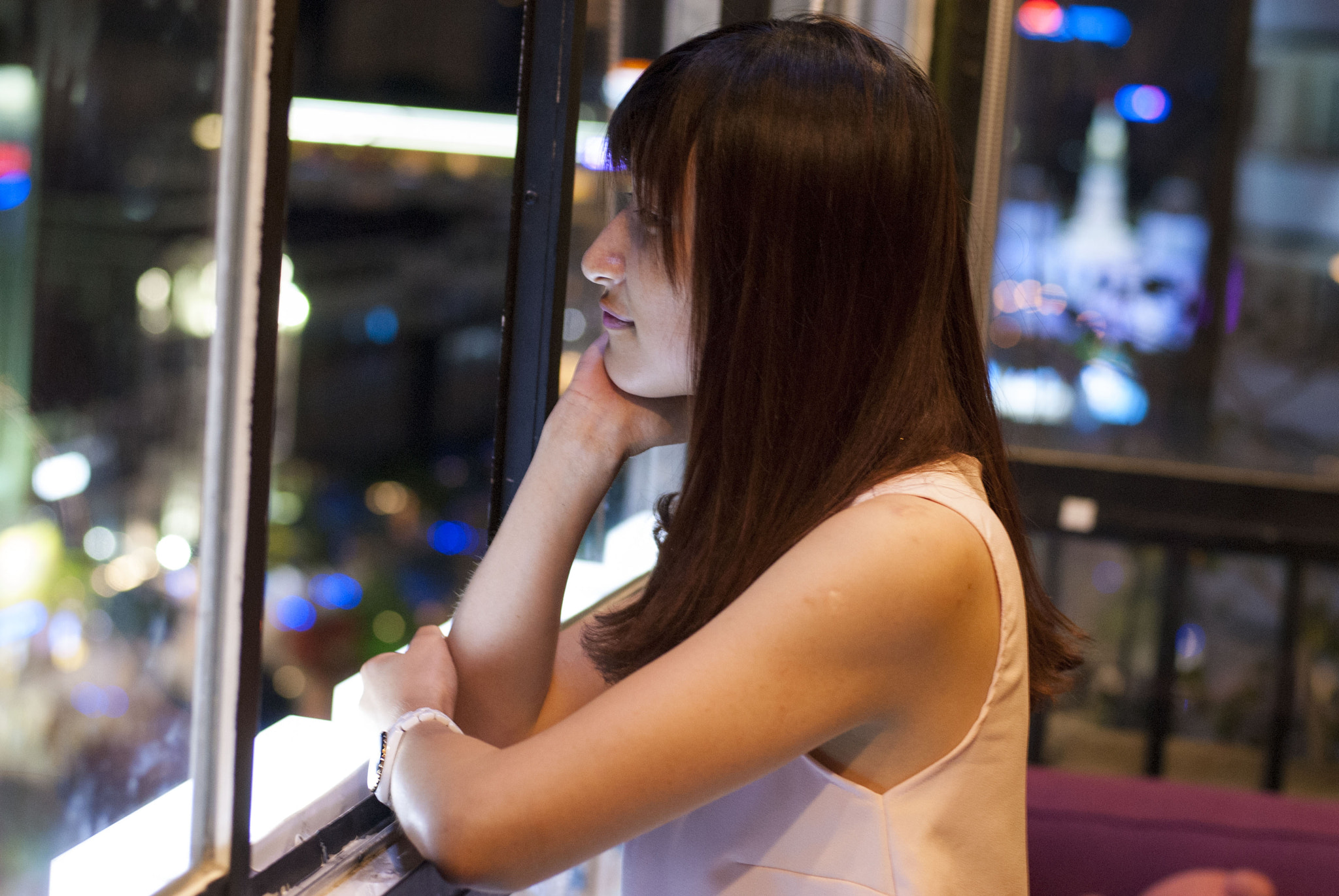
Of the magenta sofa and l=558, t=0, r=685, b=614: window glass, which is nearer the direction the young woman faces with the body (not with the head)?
the window glass

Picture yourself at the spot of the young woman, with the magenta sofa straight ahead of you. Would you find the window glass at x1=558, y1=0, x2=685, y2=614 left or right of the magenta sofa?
left

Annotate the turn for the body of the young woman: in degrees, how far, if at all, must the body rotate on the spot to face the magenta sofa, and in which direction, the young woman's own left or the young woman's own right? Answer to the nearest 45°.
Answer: approximately 135° to the young woman's own right

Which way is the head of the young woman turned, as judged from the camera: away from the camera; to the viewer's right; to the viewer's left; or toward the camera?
to the viewer's left

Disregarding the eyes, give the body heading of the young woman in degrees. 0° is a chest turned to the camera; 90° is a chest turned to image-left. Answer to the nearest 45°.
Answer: approximately 90°
